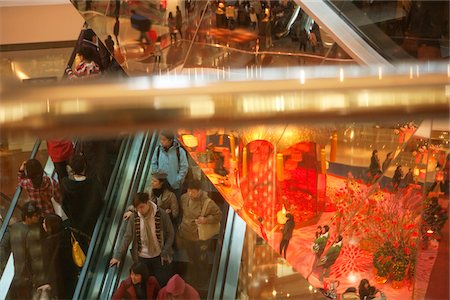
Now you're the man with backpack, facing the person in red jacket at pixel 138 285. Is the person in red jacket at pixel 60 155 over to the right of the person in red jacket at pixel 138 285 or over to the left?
right

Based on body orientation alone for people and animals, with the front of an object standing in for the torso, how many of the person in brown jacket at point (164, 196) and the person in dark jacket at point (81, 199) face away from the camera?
1

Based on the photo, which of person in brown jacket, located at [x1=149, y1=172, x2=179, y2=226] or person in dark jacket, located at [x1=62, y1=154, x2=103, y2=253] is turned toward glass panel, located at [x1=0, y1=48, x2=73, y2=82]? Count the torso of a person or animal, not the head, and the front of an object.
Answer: person in dark jacket, located at [x1=62, y1=154, x2=103, y2=253]

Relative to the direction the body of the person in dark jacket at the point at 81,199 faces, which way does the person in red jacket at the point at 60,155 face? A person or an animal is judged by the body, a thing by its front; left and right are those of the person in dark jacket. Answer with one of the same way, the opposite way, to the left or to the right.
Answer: the same way

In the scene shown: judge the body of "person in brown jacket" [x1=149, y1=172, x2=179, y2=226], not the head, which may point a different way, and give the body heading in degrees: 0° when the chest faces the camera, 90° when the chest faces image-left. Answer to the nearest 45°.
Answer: approximately 45°

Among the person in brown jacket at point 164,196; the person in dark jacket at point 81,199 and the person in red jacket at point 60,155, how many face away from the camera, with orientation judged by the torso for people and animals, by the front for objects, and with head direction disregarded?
2

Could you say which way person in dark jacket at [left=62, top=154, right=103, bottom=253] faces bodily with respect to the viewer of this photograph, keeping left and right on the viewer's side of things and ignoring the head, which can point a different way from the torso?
facing away from the viewer

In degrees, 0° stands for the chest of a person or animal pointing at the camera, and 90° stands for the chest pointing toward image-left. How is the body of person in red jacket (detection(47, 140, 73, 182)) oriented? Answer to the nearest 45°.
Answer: approximately 180°

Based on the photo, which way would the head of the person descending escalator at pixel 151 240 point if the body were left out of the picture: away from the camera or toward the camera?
toward the camera

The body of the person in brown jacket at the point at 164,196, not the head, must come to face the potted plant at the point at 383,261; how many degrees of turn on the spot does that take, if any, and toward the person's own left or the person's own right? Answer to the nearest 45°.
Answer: approximately 90° to the person's own left

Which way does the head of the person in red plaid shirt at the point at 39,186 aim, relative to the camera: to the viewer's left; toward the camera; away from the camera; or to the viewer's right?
away from the camera
